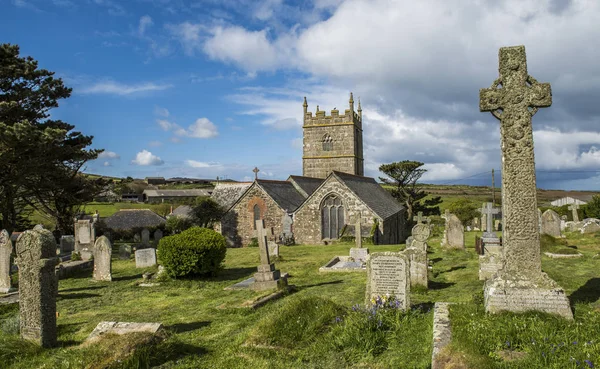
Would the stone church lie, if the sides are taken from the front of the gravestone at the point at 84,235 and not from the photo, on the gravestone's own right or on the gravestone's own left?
on the gravestone's own left

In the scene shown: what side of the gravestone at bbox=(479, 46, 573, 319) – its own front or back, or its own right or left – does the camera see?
front

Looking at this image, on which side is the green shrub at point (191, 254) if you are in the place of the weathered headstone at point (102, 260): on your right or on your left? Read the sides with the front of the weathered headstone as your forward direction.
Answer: on your left

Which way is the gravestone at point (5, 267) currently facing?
toward the camera

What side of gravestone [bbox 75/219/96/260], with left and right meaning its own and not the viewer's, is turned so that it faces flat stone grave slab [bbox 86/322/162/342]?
front

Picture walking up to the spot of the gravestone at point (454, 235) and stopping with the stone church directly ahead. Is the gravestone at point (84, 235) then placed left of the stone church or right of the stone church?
left

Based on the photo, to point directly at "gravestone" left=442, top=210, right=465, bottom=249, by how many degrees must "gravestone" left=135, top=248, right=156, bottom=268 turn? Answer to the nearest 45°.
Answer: approximately 90° to its left

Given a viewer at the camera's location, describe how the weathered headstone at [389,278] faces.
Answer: facing the viewer

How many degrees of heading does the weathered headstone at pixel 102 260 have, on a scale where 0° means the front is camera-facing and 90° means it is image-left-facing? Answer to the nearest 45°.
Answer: approximately 0°

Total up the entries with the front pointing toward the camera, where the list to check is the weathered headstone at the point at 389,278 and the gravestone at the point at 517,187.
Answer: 2
